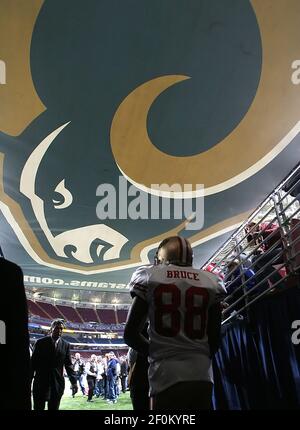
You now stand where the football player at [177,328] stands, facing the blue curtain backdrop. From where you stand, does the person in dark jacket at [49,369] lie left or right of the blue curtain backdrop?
left

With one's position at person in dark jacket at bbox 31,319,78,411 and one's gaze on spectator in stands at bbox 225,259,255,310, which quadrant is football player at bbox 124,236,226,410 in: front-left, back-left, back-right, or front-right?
front-right

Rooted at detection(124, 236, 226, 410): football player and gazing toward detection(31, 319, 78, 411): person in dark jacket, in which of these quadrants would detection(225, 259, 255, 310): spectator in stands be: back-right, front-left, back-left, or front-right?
front-right

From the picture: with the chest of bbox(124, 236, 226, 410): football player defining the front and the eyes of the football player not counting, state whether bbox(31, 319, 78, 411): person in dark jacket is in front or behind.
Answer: in front

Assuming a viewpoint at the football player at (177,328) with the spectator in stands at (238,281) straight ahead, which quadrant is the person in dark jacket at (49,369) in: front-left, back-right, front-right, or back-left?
front-left

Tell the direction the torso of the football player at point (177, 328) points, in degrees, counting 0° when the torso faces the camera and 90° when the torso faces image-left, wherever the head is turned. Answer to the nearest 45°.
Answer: approximately 180°

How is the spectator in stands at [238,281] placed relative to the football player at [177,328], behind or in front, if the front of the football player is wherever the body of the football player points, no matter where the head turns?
in front
